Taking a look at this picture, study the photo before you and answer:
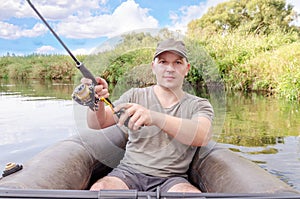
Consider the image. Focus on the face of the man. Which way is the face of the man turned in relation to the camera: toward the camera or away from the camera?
toward the camera

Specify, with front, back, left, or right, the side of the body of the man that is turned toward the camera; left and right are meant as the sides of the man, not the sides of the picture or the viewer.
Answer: front
